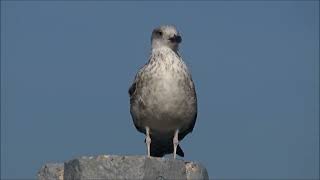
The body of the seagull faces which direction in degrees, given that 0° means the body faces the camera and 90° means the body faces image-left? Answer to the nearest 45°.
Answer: approximately 0°
